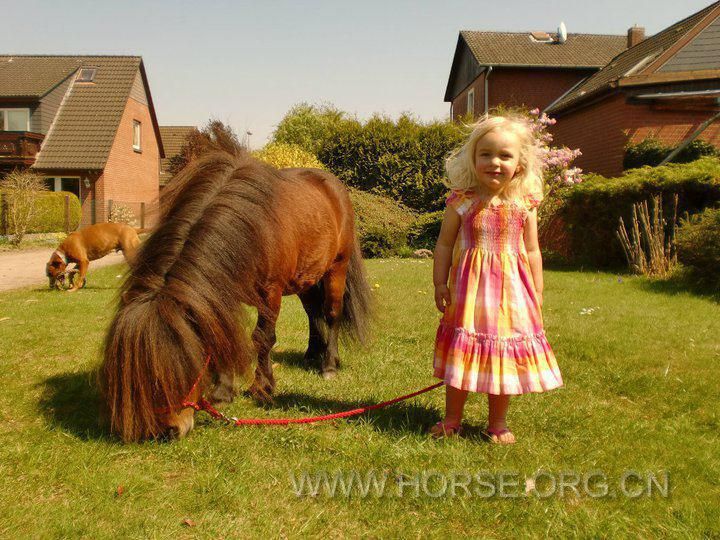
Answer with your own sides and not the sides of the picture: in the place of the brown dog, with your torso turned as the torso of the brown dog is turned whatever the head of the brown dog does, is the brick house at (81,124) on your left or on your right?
on your right

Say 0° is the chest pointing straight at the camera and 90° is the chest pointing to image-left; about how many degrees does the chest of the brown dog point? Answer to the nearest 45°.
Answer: approximately 45°

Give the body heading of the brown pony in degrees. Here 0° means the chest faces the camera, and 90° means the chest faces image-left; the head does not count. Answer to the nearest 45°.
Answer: approximately 45°

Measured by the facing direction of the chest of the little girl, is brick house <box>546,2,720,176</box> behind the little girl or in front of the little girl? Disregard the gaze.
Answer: behind

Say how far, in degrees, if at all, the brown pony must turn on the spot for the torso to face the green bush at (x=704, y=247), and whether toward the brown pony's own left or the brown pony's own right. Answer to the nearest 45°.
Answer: approximately 180°

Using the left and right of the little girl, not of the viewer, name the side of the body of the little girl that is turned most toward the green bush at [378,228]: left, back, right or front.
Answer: back
